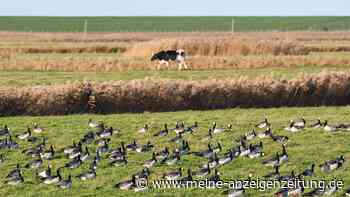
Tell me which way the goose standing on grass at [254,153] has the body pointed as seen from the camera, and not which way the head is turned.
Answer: to the viewer's left

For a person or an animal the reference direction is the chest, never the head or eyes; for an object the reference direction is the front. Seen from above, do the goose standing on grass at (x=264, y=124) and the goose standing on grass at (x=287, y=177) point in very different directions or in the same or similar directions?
same or similar directions

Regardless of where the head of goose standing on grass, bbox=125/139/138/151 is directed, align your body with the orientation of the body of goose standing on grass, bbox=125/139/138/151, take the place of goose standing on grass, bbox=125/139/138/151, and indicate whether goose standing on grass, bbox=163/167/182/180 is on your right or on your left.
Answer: on your right

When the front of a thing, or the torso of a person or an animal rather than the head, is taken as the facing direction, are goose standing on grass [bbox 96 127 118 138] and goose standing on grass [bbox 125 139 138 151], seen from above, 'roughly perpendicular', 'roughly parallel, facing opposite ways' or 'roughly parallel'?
roughly parallel

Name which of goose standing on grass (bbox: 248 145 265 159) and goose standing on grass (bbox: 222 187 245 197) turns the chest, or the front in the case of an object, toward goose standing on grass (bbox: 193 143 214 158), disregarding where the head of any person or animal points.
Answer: goose standing on grass (bbox: 248 145 265 159)

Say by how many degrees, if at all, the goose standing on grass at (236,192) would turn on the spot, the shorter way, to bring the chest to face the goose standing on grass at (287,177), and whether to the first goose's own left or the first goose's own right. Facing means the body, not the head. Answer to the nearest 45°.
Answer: approximately 45° to the first goose's own left

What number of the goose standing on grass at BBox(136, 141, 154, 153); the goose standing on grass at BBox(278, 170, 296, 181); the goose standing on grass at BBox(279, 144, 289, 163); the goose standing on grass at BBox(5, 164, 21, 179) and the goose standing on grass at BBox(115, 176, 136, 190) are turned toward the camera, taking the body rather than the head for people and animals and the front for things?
1

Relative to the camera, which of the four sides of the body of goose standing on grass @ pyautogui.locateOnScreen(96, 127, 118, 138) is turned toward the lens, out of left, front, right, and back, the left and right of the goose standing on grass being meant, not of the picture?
right

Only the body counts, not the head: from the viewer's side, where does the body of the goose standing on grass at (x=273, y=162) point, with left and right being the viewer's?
facing to the right of the viewer

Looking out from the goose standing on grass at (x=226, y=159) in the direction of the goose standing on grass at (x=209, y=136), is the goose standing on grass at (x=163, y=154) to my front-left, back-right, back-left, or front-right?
front-left

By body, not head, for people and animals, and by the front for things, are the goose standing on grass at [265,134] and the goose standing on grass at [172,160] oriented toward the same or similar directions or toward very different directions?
same or similar directions
